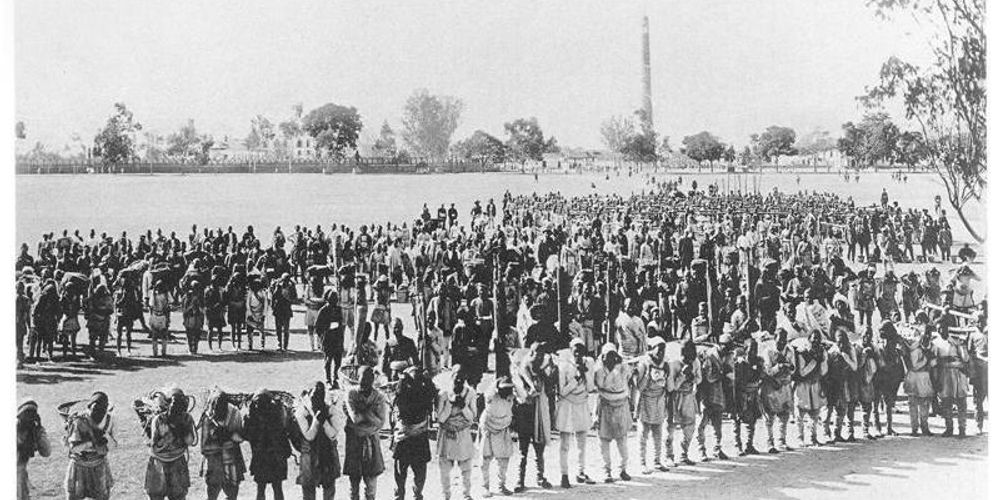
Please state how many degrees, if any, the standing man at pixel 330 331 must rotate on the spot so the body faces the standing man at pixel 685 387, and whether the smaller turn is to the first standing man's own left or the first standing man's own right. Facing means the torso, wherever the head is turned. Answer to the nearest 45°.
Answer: approximately 45° to the first standing man's own left

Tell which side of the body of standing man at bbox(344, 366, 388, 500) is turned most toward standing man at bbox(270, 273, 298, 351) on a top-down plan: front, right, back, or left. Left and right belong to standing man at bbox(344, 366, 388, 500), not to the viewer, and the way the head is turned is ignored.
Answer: back

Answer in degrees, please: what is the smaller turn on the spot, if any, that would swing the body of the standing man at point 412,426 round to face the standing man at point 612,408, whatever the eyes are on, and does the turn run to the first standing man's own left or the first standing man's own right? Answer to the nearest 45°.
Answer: approximately 90° to the first standing man's own left

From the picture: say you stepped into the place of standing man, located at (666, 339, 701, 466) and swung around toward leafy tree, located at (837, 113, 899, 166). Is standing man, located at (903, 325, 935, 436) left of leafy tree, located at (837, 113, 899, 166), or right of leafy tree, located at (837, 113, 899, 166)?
right

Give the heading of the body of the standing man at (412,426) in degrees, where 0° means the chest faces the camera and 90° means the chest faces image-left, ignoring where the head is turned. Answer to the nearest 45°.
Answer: approximately 0°

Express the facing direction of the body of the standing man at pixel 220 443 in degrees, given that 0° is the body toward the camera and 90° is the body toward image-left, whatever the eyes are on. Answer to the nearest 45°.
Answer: approximately 0°

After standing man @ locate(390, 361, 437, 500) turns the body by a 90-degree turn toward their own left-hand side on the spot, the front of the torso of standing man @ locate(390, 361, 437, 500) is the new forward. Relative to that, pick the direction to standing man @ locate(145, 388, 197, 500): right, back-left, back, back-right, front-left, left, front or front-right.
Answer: back

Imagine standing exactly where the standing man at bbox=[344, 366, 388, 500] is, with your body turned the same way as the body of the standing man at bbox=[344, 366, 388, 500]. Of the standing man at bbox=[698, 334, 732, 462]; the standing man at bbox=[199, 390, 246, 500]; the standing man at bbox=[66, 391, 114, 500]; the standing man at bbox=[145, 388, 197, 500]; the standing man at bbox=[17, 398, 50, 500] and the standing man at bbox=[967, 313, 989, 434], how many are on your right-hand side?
4

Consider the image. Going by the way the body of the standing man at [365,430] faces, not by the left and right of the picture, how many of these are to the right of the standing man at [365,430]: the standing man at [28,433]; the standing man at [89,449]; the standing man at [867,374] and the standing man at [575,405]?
2

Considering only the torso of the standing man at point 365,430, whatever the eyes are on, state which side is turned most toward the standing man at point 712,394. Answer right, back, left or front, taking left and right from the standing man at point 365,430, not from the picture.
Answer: left
